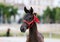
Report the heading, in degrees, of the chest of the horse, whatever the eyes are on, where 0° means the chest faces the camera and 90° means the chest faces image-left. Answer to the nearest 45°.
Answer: approximately 45°
